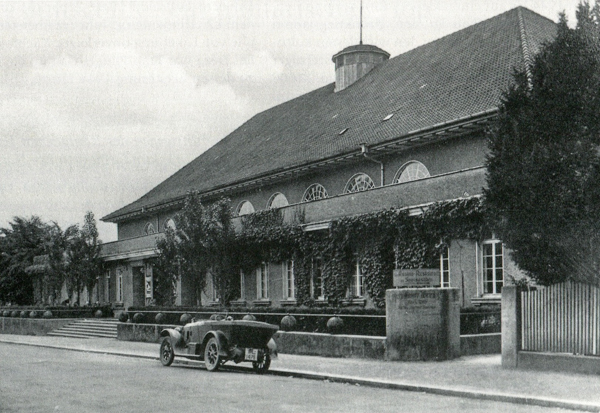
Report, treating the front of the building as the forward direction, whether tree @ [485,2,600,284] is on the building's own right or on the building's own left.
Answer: on the building's own left

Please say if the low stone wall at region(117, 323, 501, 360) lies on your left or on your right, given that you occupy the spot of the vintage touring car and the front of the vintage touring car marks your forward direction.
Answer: on your right

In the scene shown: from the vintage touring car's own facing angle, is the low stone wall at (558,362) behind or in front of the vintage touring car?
behind

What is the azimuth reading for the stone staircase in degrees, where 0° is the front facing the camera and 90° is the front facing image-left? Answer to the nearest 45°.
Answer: approximately 45°

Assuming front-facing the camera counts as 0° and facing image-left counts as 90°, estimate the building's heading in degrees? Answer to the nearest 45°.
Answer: approximately 45°

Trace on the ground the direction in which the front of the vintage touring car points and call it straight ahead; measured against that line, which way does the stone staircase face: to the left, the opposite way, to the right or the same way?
to the left

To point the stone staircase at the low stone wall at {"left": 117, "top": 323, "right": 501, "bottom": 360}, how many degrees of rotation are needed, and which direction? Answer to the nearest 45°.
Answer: approximately 45° to its left

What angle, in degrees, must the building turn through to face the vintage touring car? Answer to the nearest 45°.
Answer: approximately 45° to its left

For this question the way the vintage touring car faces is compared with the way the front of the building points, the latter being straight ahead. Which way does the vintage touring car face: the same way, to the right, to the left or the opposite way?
to the right

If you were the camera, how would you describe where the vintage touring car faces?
facing away from the viewer and to the left of the viewer
